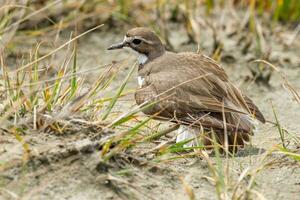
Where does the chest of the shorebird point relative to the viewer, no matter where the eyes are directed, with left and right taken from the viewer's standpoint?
facing to the left of the viewer
